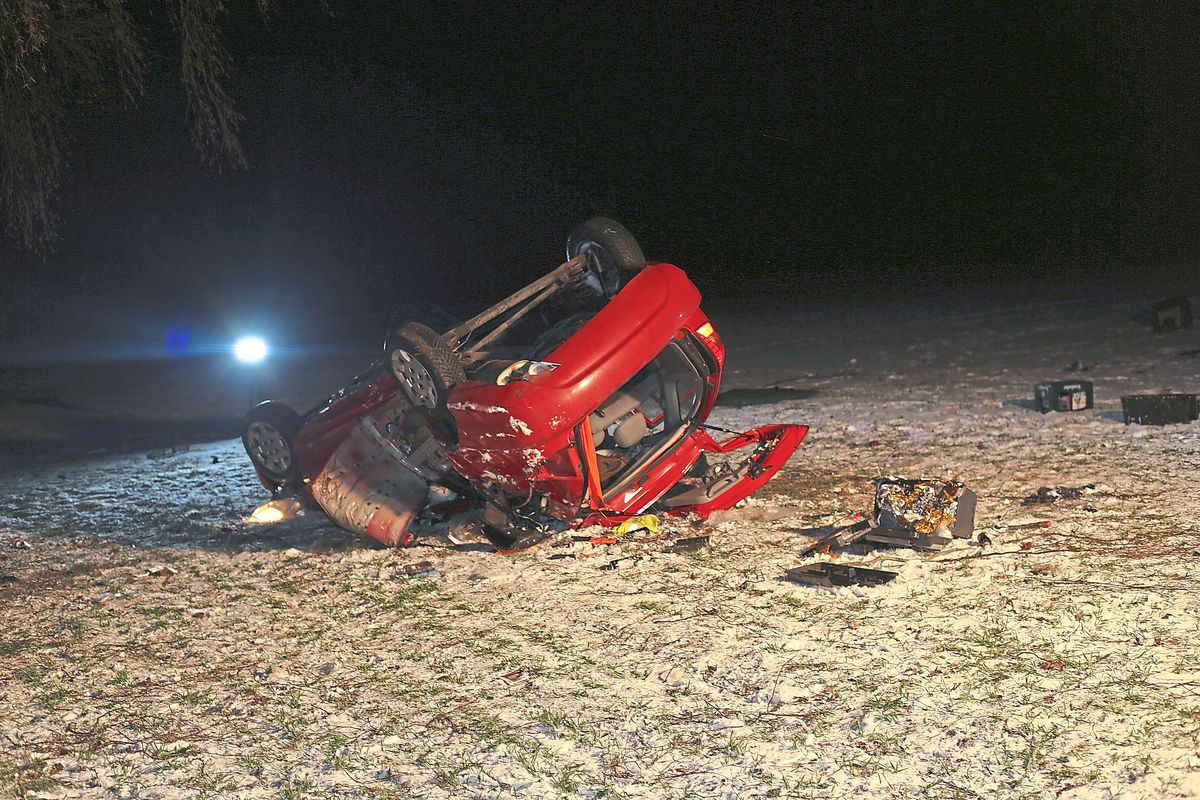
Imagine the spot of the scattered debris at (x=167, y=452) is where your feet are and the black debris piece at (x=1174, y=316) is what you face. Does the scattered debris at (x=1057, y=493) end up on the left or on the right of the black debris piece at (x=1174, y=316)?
right

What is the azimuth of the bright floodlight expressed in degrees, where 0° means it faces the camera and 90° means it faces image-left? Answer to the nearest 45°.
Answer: approximately 0°

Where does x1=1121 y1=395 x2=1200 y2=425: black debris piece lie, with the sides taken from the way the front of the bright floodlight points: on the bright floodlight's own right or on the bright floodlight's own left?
on the bright floodlight's own left

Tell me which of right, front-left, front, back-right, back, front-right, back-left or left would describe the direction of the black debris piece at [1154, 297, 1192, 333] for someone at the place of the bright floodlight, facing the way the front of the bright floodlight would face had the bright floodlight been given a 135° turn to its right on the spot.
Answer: back-right

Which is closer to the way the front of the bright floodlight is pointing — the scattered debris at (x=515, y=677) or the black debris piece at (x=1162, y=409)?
the scattered debris

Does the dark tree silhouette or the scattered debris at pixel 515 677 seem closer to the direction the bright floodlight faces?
the scattered debris

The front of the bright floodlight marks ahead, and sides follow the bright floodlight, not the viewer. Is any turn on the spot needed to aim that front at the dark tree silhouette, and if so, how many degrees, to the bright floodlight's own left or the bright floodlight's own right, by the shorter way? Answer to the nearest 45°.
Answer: approximately 45° to the bright floodlight's own right

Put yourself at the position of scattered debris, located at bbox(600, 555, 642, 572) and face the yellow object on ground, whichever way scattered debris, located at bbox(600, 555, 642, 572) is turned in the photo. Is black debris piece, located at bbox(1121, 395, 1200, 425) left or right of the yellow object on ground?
right
